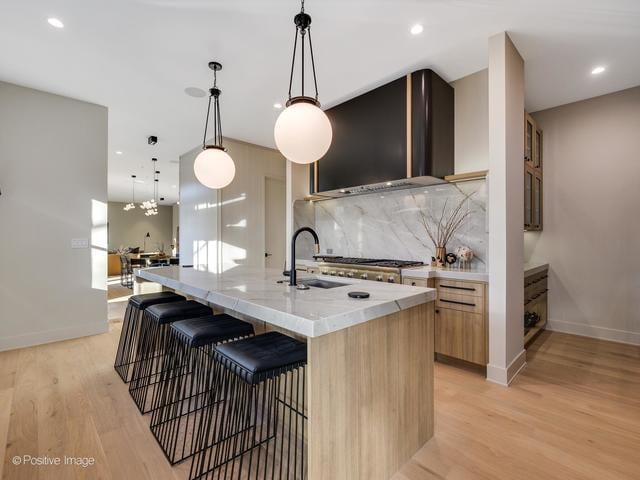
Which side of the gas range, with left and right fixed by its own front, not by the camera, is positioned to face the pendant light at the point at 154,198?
right

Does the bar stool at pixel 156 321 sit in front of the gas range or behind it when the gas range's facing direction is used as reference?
in front

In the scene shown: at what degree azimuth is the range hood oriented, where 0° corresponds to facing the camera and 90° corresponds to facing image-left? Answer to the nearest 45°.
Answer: approximately 45°

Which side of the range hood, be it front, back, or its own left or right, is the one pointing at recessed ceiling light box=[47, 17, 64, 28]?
front

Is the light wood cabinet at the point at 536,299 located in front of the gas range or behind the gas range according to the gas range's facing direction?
behind

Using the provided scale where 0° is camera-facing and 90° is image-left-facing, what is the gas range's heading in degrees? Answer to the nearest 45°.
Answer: approximately 45°

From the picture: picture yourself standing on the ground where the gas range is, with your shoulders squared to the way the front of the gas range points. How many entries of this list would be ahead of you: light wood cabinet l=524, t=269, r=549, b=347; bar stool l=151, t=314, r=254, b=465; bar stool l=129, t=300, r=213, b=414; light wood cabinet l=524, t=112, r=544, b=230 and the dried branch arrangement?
2

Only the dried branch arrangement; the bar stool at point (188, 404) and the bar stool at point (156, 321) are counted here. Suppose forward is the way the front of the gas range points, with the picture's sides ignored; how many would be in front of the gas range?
2

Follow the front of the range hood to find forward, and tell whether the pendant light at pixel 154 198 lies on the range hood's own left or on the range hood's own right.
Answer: on the range hood's own right

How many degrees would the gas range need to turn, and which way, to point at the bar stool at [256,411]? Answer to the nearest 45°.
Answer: approximately 45° to its left

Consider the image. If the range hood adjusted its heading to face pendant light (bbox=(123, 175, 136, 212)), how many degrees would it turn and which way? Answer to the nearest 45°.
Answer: approximately 90° to its right

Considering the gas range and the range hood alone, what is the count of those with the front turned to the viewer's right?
0

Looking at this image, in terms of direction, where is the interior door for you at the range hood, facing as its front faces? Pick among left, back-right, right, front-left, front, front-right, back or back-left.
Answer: right
